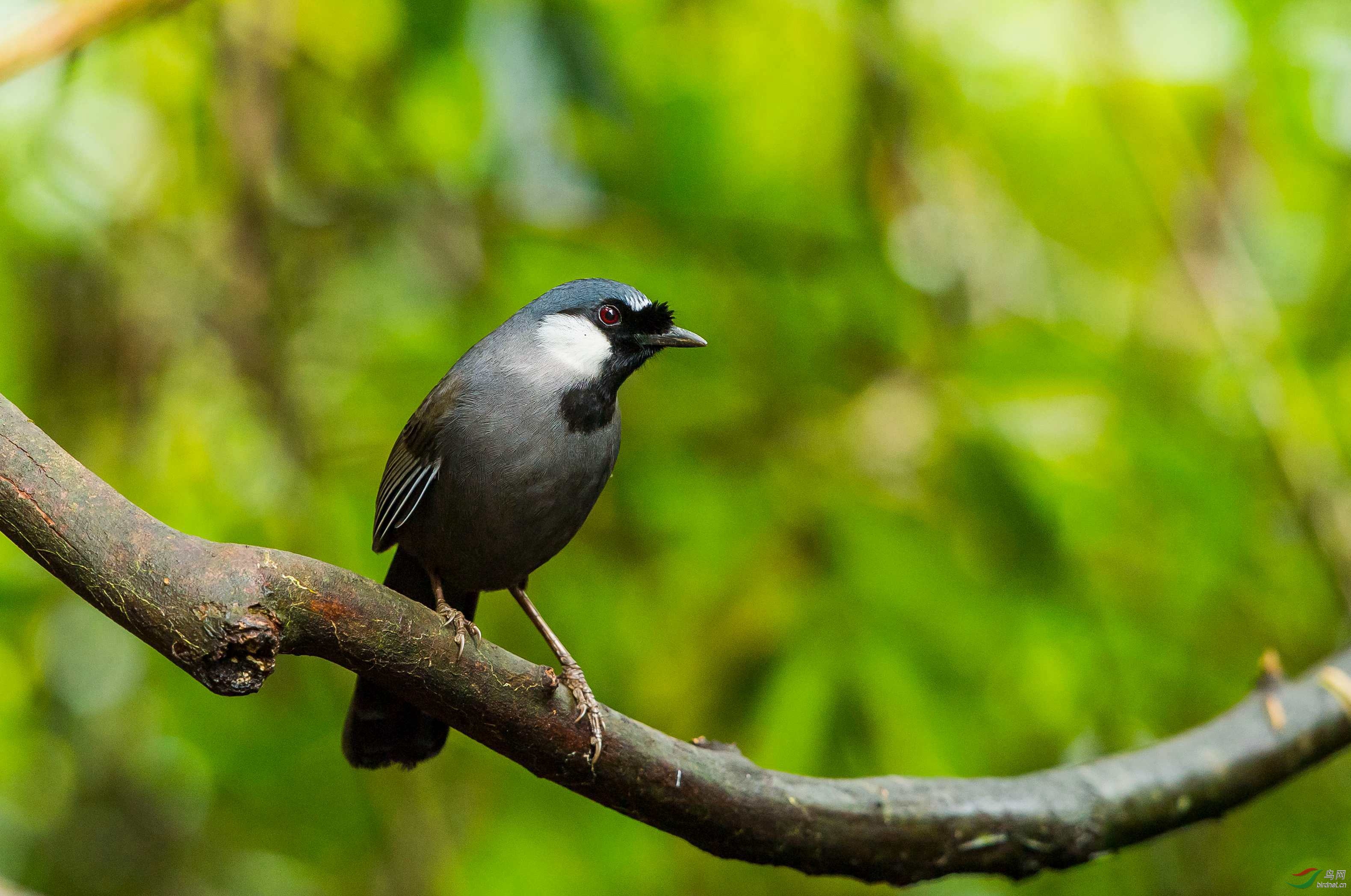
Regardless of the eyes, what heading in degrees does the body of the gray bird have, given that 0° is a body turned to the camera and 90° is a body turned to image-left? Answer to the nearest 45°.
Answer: approximately 315°
